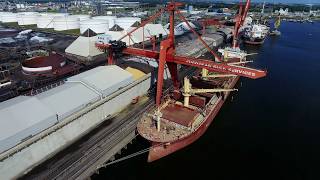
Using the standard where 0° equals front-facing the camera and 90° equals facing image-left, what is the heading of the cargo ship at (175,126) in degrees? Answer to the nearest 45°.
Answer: approximately 45°
